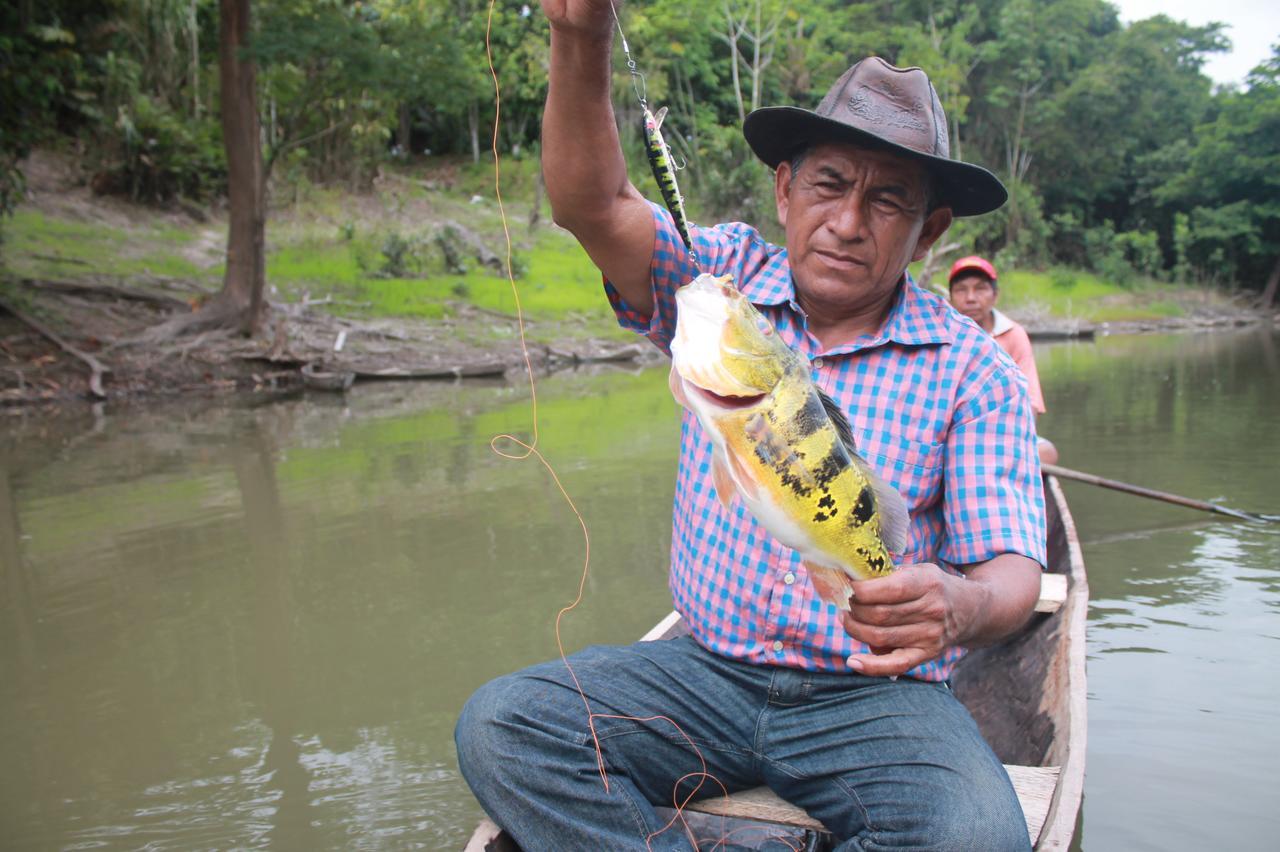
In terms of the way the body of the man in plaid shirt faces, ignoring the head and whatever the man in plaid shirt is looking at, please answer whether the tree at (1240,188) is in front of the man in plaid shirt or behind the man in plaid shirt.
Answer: behind

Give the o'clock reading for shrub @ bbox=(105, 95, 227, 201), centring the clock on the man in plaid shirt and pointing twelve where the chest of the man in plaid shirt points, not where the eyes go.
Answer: The shrub is roughly at 5 o'clock from the man in plaid shirt.

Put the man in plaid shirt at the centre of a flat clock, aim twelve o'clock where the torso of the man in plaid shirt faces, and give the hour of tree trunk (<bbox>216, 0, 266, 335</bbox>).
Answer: The tree trunk is roughly at 5 o'clock from the man in plaid shirt.

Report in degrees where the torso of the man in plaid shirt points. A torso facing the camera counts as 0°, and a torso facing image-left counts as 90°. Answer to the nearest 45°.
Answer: approximately 0°

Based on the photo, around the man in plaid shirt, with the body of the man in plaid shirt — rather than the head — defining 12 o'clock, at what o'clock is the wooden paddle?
The wooden paddle is roughly at 7 o'clock from the man in plaid shirt.
